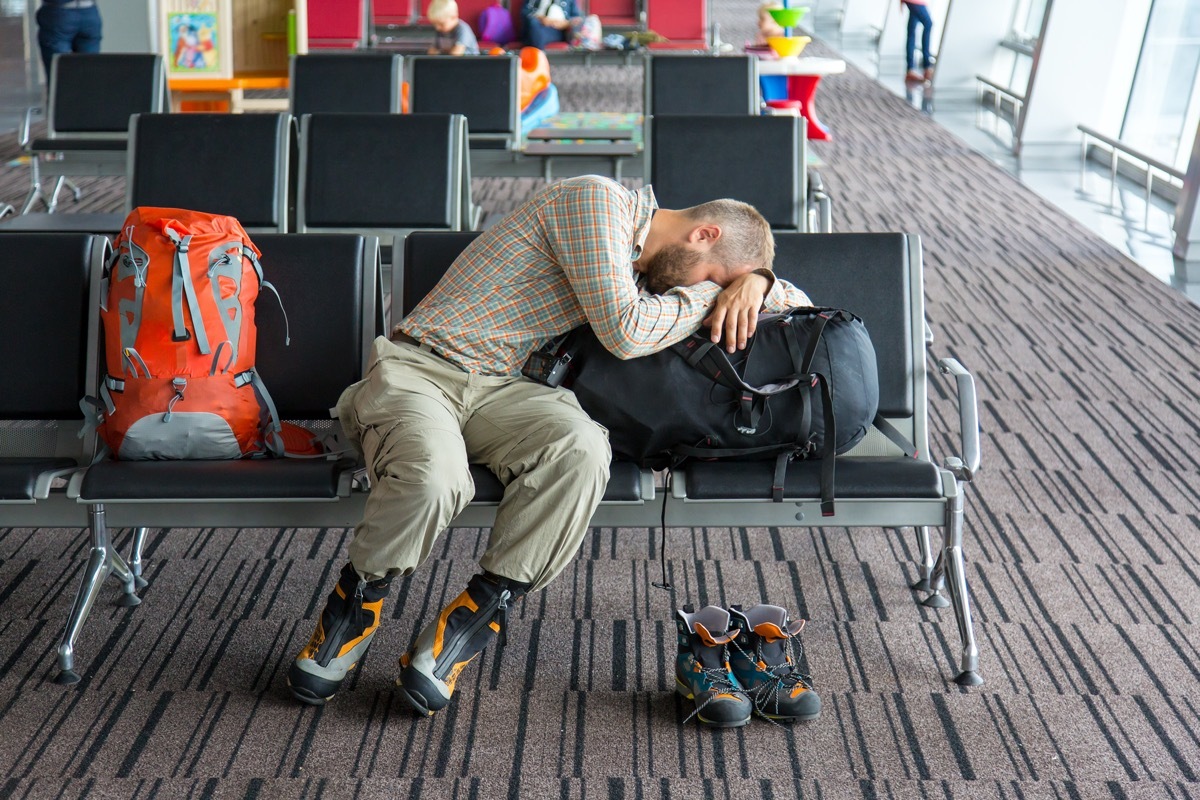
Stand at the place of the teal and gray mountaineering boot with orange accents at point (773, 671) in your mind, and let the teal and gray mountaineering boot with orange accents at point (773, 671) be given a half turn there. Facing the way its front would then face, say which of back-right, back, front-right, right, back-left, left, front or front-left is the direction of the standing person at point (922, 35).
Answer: front-right

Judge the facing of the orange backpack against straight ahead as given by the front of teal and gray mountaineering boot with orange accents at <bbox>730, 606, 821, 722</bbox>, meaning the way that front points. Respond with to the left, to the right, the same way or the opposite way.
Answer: the same way

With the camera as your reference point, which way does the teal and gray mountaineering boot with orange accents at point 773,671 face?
facing the viewer and to the right of the viewer

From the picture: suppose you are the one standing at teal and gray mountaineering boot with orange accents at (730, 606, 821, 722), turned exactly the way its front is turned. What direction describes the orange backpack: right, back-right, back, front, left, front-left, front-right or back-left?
back-right

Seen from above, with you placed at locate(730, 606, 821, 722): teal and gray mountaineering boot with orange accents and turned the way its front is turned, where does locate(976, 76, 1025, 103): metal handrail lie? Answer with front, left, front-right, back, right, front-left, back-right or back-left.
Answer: back-left

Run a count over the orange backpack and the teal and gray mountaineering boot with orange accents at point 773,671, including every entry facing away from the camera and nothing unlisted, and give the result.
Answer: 0

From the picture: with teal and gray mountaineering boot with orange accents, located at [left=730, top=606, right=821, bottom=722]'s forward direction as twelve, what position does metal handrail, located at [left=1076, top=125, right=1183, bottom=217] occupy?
The metal handrail is roughly at 8 o'clock from the teal and gray mountaineering boot with orange accents.

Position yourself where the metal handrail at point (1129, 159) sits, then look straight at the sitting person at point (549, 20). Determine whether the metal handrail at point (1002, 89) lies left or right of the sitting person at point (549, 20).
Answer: right

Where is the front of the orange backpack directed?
toward the camera

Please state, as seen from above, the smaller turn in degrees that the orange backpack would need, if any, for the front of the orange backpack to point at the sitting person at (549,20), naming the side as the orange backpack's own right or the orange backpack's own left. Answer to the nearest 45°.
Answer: approximately 180°

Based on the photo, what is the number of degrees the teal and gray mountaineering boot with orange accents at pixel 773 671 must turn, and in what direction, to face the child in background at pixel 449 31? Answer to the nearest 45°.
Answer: approximately 180°

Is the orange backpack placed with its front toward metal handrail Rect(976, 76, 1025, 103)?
no

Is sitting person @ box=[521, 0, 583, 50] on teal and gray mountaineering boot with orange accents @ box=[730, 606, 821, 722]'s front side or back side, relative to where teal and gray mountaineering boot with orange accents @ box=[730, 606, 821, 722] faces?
on the back side

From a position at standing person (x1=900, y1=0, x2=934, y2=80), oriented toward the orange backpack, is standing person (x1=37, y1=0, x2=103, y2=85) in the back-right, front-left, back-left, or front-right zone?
front-right

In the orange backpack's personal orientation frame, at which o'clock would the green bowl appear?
The green bowl is roughly at 7 o'clock from the orange backpack.

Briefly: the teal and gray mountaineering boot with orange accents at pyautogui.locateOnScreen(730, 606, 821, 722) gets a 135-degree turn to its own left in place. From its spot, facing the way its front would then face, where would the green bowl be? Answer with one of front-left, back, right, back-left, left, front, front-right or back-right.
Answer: front

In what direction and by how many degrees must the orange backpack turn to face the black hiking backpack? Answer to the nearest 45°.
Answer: approximately 45° to its left

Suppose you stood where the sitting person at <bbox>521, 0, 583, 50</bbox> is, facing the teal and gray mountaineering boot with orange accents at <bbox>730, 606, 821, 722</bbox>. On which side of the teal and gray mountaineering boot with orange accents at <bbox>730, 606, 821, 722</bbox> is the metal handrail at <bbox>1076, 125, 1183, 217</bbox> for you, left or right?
left

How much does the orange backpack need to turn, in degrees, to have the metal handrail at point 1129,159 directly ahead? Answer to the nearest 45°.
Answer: approximately 135° to its left
